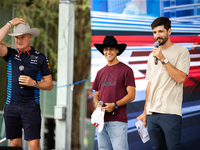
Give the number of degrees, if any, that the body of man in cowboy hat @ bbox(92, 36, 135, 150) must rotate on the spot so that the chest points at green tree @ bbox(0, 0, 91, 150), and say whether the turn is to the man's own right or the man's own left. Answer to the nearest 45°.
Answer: approximately 90° to the man's own right

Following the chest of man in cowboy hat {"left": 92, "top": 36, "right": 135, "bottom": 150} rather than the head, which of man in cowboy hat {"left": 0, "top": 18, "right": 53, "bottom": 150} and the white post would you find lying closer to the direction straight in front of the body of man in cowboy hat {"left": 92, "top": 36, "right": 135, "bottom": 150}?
the man in cowboy hat

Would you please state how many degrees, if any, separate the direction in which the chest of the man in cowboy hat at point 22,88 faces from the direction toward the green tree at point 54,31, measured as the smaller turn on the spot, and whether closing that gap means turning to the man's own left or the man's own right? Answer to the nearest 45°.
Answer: approximately 180°

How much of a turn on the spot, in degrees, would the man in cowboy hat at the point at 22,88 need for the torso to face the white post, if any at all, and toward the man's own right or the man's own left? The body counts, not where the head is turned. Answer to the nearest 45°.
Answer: approximately 135° to the man's own left

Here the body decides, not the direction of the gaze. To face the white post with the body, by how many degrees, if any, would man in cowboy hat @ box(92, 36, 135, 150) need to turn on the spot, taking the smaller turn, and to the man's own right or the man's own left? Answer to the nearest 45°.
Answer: approximately 90° to the man's own right

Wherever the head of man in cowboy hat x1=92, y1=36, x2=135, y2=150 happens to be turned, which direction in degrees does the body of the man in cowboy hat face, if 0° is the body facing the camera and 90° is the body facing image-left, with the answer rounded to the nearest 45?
approximately 45°

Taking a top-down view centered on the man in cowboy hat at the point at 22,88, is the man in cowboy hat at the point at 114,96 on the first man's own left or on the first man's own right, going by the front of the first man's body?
on the first man's own left

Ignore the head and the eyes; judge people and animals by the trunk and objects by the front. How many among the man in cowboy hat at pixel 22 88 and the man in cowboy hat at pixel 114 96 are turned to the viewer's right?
0
